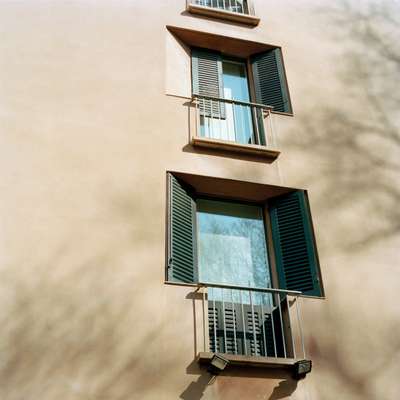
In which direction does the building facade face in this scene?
toward the camera
